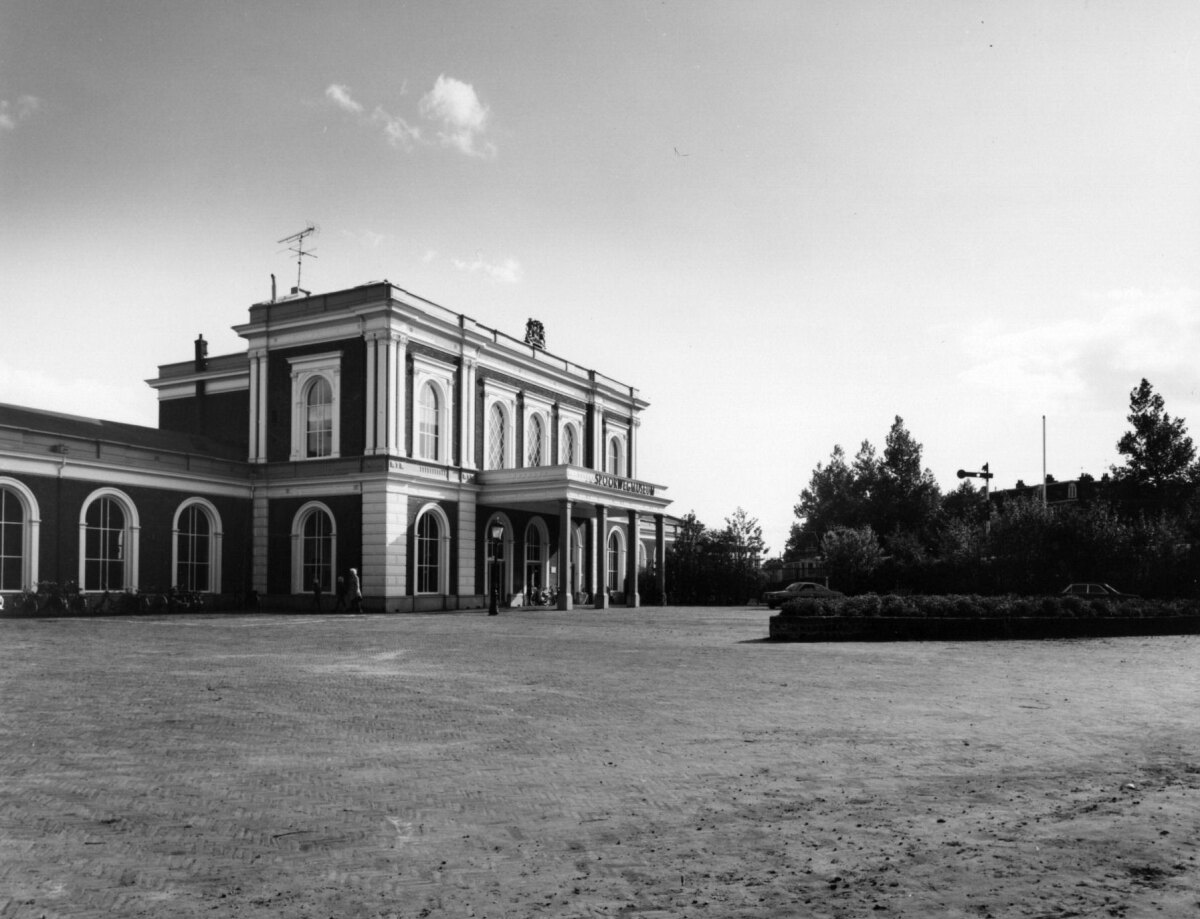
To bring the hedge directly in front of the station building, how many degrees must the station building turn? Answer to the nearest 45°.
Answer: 0° — it already faces it

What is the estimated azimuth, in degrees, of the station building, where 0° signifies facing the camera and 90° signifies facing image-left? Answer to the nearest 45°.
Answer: approximately 315°

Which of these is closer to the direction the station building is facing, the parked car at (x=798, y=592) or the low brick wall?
the low brick wall

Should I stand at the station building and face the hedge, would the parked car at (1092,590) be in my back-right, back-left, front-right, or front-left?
front-left

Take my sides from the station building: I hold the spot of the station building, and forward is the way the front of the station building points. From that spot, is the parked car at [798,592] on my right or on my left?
on my left
